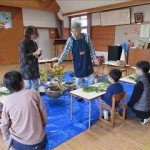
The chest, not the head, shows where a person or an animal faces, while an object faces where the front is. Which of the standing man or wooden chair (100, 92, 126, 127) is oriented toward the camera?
the standing man

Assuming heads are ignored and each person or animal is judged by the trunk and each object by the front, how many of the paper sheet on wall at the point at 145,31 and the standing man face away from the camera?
0

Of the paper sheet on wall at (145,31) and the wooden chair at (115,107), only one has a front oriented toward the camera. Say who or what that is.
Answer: the paper sheet on wall

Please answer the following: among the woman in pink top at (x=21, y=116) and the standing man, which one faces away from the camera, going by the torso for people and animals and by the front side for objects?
the woman in pink top

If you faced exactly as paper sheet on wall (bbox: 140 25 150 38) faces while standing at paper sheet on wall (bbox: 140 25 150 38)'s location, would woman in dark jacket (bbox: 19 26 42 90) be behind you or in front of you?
in front

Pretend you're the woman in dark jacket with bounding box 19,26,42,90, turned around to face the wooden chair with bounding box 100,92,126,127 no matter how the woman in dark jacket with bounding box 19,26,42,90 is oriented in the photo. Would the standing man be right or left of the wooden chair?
left

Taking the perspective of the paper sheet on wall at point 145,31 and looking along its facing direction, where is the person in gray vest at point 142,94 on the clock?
The person in gray vest is roughly at 12 o'clock from the paper sheet on wall.

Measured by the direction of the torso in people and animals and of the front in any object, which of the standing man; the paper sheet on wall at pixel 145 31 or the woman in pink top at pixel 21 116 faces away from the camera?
the woman in pink top

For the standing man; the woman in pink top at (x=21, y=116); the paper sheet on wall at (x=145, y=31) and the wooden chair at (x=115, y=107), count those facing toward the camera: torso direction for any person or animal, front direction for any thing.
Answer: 2

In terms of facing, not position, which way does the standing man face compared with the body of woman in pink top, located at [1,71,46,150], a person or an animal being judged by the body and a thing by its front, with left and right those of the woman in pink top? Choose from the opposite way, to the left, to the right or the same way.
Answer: the opposite way

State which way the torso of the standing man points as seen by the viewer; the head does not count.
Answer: toward the camera

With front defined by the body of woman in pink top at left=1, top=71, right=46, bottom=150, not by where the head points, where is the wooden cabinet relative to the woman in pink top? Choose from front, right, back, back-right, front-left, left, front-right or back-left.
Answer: front-right

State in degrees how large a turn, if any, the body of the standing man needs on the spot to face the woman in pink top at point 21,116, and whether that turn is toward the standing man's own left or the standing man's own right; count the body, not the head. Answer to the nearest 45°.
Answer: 0° — they already face them

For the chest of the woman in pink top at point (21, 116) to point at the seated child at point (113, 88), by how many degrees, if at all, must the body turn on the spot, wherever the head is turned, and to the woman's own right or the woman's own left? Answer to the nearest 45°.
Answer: approximately 45° to the woman's own right

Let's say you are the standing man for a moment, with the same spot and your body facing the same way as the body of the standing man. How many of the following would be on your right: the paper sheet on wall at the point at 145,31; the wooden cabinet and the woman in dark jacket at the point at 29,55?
1

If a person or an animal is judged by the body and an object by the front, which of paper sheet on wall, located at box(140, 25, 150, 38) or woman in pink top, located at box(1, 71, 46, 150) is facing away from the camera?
the woman in pink top

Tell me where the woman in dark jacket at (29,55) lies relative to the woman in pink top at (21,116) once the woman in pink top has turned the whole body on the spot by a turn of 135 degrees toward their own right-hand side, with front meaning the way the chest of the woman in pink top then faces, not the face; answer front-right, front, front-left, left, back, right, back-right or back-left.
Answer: back-left

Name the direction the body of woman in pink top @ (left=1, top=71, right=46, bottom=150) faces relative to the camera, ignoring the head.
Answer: away from the camera
